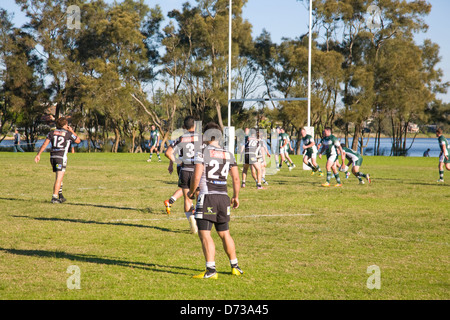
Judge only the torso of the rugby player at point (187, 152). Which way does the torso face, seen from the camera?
away from the camera

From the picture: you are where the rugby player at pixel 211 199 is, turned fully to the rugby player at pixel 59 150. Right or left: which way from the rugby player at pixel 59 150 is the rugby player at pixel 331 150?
right

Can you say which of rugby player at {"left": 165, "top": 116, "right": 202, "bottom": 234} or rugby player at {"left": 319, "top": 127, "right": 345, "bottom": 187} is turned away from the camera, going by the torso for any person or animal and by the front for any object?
rugby player at {"left": 165, "top": 116, "right": 202, "bottom": 234}

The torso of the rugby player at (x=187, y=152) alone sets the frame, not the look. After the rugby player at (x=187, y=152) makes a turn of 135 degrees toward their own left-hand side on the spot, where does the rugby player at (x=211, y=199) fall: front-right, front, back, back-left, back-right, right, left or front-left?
front-left

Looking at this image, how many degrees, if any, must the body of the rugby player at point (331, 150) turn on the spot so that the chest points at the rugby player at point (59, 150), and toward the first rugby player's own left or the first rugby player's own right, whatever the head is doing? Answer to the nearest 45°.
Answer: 0° — they already face them

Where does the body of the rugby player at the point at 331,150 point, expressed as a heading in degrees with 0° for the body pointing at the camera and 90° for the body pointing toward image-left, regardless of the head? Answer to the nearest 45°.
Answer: approximately 45°

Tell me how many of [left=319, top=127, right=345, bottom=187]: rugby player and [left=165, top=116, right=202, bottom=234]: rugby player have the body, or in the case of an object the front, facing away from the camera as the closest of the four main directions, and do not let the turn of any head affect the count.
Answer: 1

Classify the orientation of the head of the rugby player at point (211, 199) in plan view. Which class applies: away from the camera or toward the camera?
away from the camera

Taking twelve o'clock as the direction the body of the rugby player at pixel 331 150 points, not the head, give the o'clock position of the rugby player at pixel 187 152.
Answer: the rugby player at pixel 187 152 is roughly at 11 o'clock from the rugby player at pixel 331 150.
